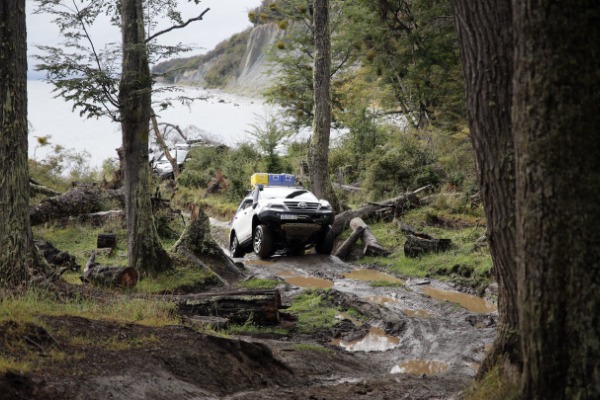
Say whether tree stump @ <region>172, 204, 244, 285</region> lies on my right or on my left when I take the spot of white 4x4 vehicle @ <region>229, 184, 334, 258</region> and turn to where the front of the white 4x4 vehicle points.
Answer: on my right

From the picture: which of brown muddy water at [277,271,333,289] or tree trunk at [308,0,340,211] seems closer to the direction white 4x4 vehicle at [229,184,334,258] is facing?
the brown muddy water

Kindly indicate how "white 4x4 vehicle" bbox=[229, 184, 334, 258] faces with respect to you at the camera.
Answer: facing the viewer and to the right of the viewer

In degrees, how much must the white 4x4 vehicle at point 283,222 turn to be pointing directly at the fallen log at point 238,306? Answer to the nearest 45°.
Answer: approximately 45° to its right

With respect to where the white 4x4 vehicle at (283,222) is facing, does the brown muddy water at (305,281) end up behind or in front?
in front

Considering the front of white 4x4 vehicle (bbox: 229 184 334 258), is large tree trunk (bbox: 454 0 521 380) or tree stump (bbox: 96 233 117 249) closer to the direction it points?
the large tree trunk

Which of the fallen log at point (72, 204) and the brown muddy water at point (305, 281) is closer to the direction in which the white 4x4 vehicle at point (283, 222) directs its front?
the brown muddy water

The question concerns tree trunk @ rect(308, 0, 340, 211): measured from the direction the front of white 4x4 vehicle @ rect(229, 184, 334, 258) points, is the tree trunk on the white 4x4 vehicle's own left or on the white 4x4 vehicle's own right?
on the white 4x4 vehicle's own left

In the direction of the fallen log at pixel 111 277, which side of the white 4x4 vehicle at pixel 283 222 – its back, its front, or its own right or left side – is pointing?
right

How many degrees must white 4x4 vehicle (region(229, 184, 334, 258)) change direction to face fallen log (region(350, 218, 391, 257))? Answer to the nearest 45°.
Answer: approximately 45° to its left

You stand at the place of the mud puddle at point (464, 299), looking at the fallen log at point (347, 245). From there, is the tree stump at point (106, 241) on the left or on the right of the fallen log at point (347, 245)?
left

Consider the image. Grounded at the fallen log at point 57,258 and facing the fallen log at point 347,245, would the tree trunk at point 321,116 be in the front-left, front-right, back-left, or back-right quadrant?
front-left

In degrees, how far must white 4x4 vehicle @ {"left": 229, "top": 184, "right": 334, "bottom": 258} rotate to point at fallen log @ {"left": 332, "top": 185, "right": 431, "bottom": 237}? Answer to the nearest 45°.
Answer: approximately 90° to its left

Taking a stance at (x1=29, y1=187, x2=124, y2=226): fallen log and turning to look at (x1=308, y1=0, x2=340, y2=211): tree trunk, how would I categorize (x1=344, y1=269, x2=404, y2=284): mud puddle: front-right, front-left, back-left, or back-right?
front-right

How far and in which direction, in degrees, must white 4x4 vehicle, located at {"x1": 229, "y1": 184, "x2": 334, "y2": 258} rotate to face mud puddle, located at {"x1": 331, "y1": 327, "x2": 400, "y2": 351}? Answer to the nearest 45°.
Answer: approximately 45° to its right

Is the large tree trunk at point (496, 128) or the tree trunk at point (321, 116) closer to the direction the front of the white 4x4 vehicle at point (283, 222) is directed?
the large tree trunk

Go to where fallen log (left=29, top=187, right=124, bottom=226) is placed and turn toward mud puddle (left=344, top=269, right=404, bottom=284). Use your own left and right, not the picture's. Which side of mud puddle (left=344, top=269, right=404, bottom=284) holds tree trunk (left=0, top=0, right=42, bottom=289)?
right
